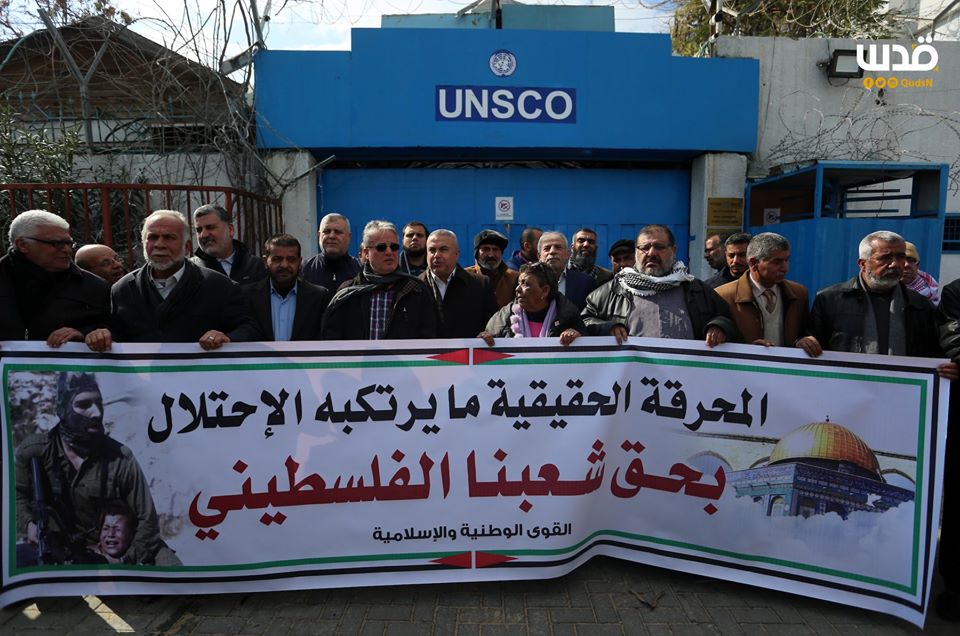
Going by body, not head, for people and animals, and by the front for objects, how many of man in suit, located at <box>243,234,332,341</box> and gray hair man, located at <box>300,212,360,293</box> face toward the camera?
2

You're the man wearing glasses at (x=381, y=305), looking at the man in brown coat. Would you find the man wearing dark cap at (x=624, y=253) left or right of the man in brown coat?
left

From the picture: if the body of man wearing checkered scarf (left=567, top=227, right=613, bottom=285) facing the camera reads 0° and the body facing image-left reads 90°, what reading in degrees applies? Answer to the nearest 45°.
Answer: approximately 0°

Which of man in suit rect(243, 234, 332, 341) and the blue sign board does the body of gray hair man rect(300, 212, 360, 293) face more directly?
the man in suit

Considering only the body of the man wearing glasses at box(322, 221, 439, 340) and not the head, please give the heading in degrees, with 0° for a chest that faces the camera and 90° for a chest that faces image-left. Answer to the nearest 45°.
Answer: approximately 0°
